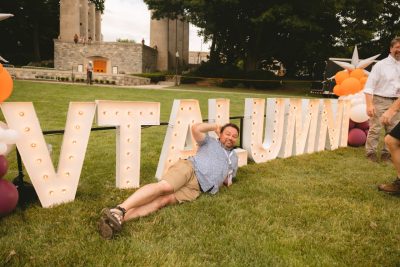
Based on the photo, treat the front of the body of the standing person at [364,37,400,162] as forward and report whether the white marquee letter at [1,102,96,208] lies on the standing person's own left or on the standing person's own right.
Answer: on the standing person's own right

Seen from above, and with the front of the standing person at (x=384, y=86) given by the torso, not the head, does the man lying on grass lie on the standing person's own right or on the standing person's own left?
on the standing person's own right

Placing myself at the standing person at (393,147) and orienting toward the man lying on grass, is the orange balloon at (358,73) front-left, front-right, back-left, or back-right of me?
back-right

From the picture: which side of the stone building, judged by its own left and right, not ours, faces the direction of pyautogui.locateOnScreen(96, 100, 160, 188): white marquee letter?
front

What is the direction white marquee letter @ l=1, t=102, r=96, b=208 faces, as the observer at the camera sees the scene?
facing the viewer

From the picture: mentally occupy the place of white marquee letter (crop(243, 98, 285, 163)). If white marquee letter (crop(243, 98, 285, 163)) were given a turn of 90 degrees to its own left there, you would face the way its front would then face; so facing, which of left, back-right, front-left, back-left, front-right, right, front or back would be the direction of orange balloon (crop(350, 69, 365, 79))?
front

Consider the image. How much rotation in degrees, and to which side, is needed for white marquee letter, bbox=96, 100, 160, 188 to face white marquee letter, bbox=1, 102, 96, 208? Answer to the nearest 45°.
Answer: approximately 45° to its right

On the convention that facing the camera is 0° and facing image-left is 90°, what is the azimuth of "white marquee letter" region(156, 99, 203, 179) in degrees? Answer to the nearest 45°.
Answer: approximately 315°

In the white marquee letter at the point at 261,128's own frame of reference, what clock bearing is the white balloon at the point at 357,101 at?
The white balloon is roughly at 9 o'clock from the white marquee letter.
